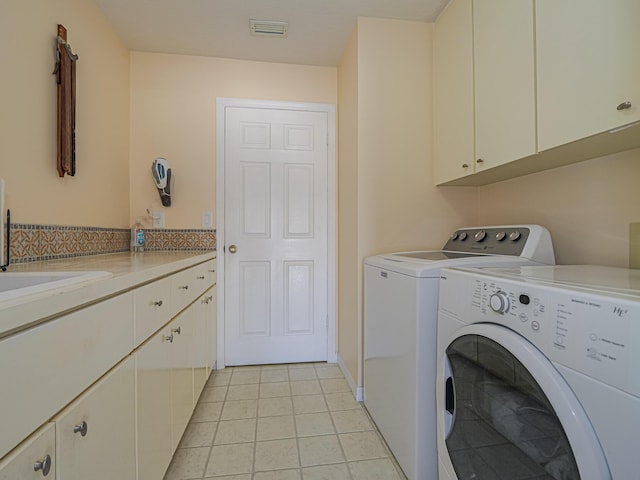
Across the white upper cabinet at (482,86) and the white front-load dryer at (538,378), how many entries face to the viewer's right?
0

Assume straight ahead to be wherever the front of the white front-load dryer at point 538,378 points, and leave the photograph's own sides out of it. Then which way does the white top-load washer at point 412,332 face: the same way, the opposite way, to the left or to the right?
the same way

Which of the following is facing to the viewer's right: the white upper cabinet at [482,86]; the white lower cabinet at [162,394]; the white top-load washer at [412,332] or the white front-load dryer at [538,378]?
the white lower cabinet

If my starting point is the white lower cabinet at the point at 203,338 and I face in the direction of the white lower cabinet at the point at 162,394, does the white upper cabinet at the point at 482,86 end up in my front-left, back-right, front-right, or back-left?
front-left

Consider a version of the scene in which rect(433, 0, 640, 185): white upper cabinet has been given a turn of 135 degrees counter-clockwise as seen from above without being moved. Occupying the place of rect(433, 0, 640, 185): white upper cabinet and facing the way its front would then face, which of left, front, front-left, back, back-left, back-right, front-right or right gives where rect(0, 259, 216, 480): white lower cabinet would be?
back-right

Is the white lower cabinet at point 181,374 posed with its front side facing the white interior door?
no

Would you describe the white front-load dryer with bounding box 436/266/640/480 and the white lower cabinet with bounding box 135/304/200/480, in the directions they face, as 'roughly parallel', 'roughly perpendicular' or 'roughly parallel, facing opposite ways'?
roughly parallel, facing opposite ways

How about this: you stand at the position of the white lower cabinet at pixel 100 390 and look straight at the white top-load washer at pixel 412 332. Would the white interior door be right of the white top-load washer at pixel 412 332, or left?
left

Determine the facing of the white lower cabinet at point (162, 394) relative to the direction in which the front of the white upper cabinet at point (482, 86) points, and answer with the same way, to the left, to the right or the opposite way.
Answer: the opposite way

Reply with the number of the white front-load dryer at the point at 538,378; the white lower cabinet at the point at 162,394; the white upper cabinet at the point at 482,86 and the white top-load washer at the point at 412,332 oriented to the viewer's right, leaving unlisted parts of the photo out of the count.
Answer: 1

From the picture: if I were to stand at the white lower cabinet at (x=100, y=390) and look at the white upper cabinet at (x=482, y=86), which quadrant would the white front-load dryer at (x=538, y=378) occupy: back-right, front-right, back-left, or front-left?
front-right

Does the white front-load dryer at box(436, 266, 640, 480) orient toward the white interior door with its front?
no

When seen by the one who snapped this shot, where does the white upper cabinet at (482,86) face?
facing the viewer and to the left of the viewer

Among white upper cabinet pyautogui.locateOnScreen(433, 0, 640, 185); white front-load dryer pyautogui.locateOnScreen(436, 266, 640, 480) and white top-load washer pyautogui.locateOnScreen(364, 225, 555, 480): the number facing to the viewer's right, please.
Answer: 0

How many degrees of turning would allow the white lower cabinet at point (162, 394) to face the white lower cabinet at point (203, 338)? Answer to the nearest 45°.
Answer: approximately 90° to its left

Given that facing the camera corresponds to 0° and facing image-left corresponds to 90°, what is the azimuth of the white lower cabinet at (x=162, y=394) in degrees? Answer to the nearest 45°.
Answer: approximately 270°

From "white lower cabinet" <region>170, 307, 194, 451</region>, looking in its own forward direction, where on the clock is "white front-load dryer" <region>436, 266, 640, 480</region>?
The white front-load dryer is roughly at 2 o'clock from the white lower cabinet.
